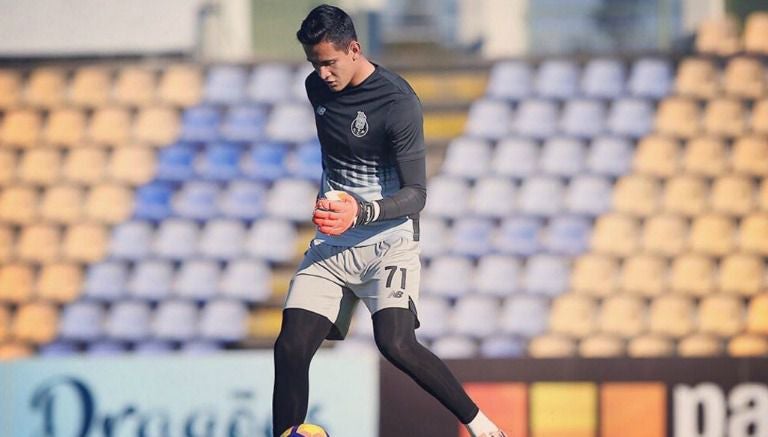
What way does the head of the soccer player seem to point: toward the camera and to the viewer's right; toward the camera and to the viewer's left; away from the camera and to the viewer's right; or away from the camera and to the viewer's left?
toward the camera and to the viewer's left

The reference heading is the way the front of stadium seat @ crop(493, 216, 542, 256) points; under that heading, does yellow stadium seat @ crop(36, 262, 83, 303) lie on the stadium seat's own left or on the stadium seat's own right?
on the stadium seat's own right

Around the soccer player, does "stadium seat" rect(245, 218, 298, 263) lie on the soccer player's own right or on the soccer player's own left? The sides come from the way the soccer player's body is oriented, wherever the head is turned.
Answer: on the soccer player's own right

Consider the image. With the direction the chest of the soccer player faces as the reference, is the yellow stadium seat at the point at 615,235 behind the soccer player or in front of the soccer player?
behind

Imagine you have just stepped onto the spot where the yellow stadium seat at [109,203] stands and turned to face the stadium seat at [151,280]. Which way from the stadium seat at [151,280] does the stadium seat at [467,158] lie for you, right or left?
left

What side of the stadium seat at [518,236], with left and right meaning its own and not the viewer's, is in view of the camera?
front

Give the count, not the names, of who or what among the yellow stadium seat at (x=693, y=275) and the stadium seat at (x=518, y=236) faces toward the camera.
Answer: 2

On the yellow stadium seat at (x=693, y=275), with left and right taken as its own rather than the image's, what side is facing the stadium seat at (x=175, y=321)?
right

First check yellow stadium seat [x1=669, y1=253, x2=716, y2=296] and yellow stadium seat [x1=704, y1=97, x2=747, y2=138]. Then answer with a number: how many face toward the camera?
2

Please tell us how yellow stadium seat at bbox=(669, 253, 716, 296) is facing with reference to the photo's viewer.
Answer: facing the viewer

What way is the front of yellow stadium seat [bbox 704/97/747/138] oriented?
toward the camera

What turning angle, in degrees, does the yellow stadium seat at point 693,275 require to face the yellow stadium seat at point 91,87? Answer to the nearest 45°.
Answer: approximately 90° to its right

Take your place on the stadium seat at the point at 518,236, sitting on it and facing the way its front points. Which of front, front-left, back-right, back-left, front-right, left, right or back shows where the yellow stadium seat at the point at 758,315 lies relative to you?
left

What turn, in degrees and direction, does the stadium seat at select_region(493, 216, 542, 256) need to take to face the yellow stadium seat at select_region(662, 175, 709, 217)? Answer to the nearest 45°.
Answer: approximately 90° to its left

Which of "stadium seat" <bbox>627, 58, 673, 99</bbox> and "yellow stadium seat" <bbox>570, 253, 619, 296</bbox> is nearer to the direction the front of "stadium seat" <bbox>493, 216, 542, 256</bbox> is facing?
the yellow stadium seat

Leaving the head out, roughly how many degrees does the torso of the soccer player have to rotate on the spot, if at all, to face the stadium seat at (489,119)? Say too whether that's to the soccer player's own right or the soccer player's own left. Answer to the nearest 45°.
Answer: approximately 135° to the soccer player's own right
